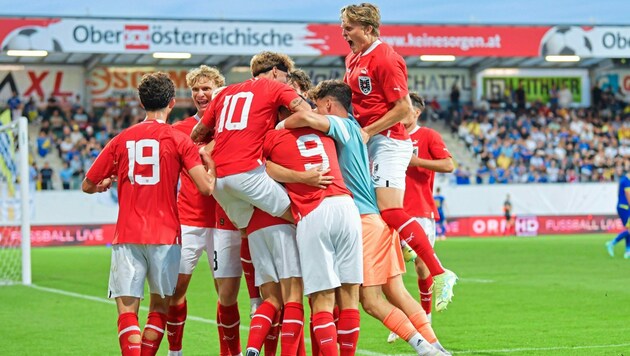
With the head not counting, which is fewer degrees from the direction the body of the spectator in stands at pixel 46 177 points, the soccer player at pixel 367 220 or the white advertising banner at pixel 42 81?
the soccer player

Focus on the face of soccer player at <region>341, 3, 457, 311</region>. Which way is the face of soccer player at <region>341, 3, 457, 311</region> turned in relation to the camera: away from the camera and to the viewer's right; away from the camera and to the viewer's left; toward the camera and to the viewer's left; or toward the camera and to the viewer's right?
toward the camera and to the viewer's left

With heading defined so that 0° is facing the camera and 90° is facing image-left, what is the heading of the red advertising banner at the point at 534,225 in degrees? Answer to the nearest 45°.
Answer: approximately 0°

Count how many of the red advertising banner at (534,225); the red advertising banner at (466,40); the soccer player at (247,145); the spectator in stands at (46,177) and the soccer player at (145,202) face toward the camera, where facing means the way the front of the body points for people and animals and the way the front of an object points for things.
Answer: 3

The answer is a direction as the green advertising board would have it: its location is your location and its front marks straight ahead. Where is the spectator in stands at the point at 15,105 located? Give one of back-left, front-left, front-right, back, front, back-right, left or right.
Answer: front-right

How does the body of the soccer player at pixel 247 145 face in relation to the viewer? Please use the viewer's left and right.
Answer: facing away from the viewer and to the right of the viewer

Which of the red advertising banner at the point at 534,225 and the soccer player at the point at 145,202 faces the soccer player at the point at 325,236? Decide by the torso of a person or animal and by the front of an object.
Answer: the red advertising banner

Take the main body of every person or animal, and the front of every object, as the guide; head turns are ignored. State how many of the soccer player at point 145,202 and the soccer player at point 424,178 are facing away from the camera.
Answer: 1

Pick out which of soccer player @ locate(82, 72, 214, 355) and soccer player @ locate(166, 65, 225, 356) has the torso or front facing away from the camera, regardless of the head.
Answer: soccer player @ locate(82, 72, 214, 355)

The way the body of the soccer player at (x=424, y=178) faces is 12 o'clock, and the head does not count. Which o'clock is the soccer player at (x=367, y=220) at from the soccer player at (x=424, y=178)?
the soccer player at (x=367, y=220) is roughly at 11 o'clock from the soccer player at (x=424, y=178).

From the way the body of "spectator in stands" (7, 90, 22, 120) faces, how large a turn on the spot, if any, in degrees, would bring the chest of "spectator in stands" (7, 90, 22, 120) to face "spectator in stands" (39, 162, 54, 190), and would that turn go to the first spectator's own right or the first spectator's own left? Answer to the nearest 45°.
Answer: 0° — they already face them

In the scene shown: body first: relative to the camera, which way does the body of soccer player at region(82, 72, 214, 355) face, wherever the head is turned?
away from the camera
